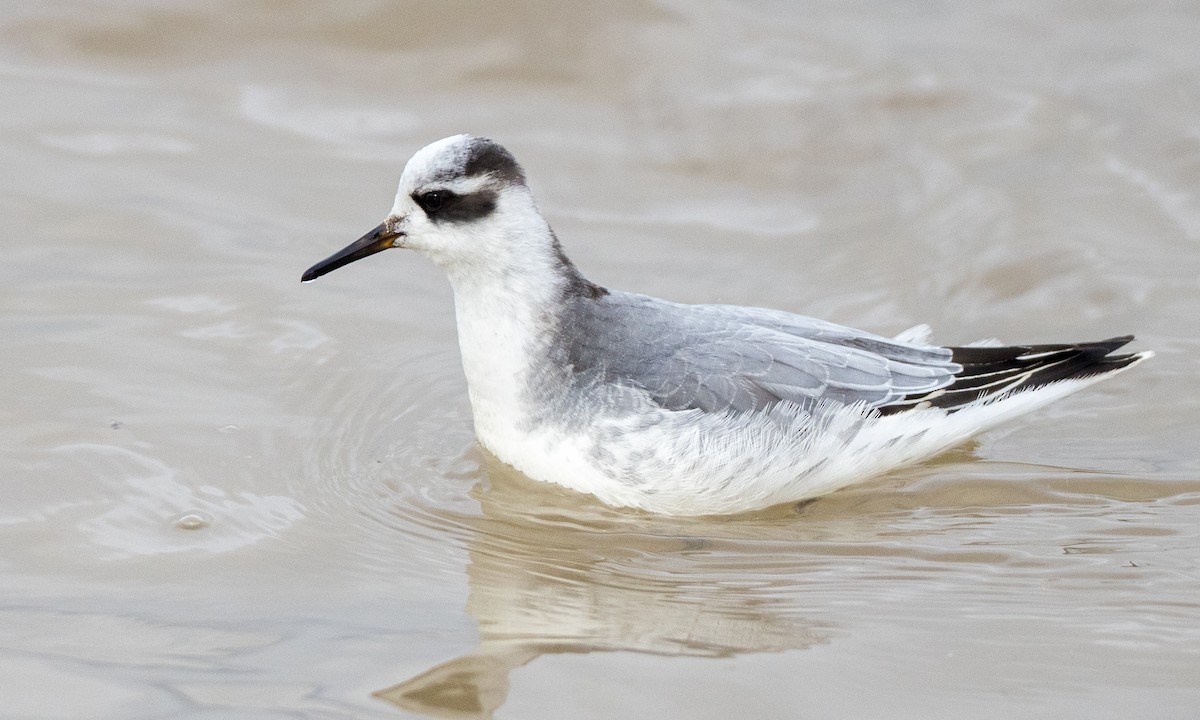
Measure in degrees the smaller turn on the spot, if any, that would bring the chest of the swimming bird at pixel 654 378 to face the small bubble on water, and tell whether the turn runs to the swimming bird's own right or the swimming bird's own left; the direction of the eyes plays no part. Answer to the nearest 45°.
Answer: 0° — it already faces it

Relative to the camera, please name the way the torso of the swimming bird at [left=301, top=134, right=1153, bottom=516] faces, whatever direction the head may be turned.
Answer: to the viewer's left
